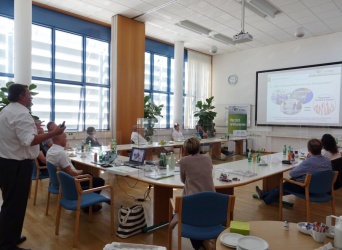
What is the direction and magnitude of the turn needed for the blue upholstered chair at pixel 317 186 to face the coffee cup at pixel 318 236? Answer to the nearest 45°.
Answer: approximately 135° to its left

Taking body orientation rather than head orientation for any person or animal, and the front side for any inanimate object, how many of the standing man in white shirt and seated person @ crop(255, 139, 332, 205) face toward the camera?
0

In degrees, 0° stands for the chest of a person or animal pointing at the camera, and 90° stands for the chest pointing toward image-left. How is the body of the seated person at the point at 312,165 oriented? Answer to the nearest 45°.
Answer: approximately 135°

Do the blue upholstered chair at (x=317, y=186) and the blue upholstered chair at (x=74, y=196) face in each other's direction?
no

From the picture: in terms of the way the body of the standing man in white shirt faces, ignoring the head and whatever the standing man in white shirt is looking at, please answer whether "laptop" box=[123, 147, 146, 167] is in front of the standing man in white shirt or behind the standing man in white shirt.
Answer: in front

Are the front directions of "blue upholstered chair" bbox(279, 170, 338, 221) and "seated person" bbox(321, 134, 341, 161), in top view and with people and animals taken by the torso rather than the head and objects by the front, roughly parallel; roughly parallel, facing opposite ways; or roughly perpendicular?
roughly parallel

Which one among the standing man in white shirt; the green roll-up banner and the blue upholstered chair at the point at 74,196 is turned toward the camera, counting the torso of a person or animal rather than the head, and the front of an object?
the green roll-up banner

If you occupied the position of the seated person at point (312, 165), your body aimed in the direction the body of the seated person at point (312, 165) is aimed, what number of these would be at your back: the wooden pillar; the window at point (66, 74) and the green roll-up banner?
0

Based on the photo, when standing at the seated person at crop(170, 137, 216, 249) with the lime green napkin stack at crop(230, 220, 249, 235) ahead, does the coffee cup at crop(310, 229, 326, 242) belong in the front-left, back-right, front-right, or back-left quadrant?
front-left

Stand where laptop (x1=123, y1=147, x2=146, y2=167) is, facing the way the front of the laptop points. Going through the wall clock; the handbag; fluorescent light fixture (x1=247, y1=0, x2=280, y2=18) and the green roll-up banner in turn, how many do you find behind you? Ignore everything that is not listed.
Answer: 3

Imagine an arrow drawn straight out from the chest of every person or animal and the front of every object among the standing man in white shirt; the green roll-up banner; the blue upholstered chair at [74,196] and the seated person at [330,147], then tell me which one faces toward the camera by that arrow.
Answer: the green roll-up banner

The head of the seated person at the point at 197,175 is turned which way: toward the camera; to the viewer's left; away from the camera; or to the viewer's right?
away from the camera

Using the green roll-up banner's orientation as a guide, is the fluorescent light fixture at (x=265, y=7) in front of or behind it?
in front

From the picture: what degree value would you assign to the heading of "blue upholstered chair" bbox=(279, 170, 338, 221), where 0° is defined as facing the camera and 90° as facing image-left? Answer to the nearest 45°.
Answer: approximately 135°

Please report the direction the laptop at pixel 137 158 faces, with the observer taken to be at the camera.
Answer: facing the viewer and to the left of the viewer

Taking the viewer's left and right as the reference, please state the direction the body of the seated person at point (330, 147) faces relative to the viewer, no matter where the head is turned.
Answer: facing away from the viewer and to the left of the viewer

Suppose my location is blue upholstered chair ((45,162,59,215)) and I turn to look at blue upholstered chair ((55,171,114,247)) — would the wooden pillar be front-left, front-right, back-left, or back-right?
back-left

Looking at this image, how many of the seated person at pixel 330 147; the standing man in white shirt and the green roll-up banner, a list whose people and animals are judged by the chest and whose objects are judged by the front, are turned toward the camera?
1

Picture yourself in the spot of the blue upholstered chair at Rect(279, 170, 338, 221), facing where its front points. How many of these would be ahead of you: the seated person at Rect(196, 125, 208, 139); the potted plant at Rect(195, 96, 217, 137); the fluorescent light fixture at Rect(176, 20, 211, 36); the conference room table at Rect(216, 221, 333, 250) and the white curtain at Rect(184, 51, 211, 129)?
4

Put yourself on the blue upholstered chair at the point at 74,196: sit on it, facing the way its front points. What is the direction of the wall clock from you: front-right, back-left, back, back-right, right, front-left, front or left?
front

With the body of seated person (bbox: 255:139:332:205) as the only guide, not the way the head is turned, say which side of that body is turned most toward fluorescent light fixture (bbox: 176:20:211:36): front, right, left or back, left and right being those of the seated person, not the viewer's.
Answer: front

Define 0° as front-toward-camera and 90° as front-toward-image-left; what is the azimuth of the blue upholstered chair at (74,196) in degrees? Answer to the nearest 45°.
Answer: approximately 225°

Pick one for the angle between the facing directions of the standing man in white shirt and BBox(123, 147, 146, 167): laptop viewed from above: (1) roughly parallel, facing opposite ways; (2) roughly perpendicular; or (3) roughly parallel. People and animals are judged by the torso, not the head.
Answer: roughly parallel, facing opposite ways

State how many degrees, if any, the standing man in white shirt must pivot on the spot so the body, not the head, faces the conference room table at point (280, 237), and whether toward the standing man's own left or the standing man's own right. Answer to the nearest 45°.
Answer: approximately 90° to the standing man's own right
